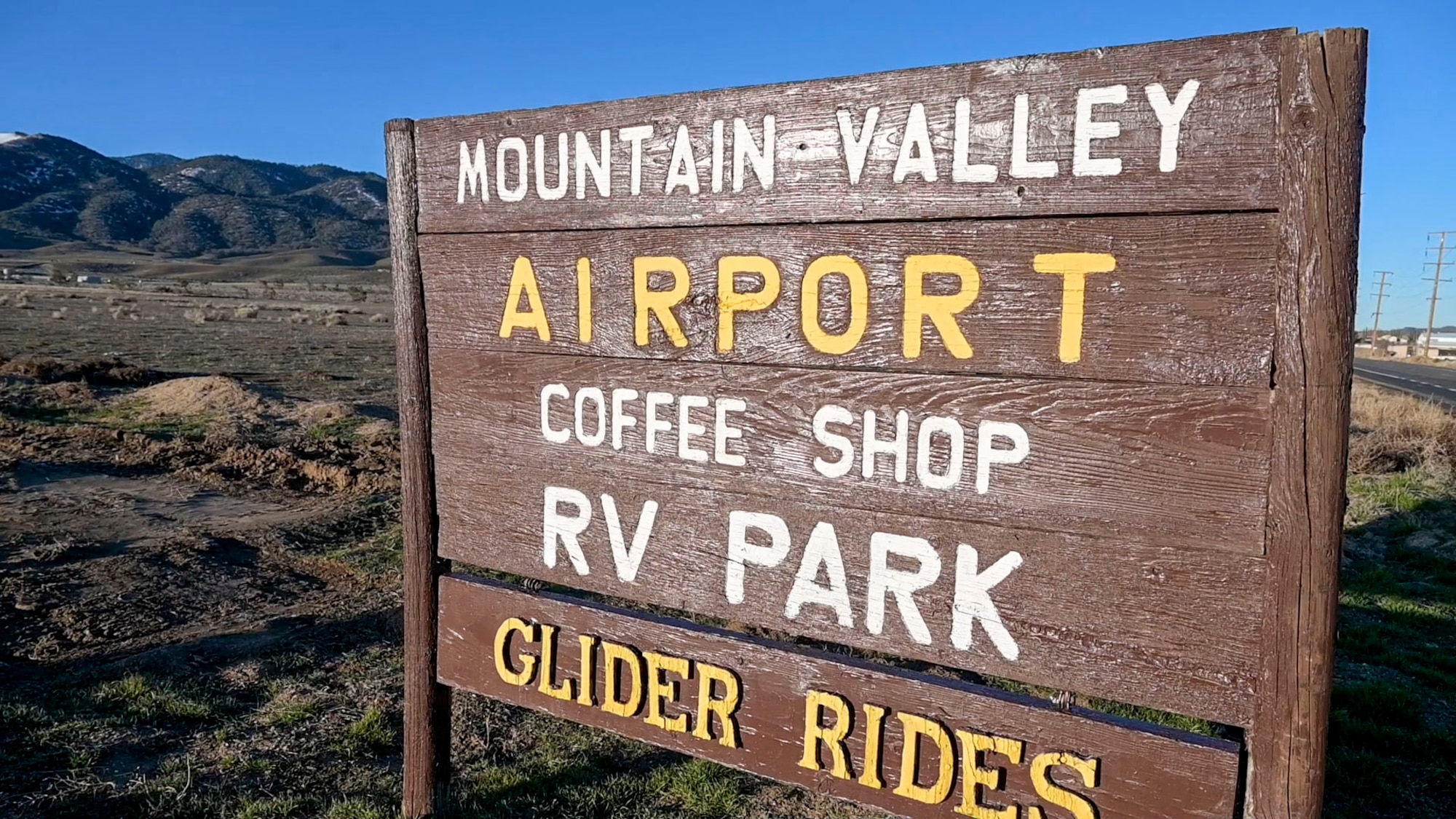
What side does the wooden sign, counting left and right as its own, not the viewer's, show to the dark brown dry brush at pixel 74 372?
right

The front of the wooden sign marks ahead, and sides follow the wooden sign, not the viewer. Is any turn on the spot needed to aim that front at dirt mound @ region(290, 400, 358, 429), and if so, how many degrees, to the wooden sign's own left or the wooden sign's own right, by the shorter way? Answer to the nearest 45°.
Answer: approximately 90° to the wooden sign's own right

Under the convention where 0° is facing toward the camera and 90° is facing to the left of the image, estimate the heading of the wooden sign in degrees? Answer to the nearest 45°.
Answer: approximately 45°

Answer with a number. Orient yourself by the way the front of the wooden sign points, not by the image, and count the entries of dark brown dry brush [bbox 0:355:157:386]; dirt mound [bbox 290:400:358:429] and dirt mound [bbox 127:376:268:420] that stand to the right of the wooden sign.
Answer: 3

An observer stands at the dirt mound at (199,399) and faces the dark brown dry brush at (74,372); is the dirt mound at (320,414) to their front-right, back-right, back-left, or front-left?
back-right

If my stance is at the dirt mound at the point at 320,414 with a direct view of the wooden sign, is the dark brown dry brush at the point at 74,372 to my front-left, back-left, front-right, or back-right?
back-right

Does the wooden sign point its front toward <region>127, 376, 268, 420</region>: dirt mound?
no
